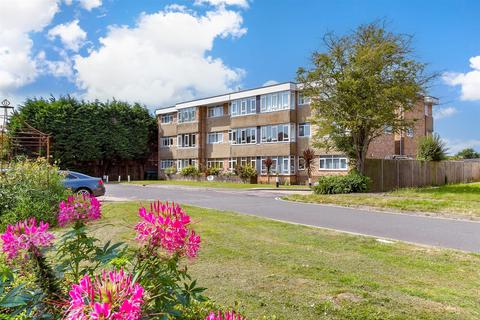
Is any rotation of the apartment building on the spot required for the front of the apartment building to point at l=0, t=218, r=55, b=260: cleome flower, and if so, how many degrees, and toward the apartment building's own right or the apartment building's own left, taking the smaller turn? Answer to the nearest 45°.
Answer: approximately 45° to the apartment building's own left

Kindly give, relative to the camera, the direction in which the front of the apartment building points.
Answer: facing the viewer and to the left of the viewer

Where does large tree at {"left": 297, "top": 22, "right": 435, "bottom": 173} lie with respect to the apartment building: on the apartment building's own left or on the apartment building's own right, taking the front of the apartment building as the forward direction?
on the apartment building's own left

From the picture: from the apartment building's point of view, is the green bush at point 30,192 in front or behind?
in front

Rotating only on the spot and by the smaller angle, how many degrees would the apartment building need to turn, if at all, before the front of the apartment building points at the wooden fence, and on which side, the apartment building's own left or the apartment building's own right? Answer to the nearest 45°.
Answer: approximately 90° to the apartment building's own left

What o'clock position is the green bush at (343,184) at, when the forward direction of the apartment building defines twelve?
The green bush is roughly at 10 o'clock from the apartment building.

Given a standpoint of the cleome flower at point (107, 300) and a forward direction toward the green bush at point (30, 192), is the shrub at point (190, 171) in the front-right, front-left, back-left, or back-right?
front-right

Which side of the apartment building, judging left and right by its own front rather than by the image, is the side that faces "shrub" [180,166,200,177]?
right

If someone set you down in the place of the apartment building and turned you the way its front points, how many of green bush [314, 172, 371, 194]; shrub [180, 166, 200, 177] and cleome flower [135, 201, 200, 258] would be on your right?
1

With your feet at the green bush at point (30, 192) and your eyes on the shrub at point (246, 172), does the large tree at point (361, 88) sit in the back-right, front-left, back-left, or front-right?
front-right
